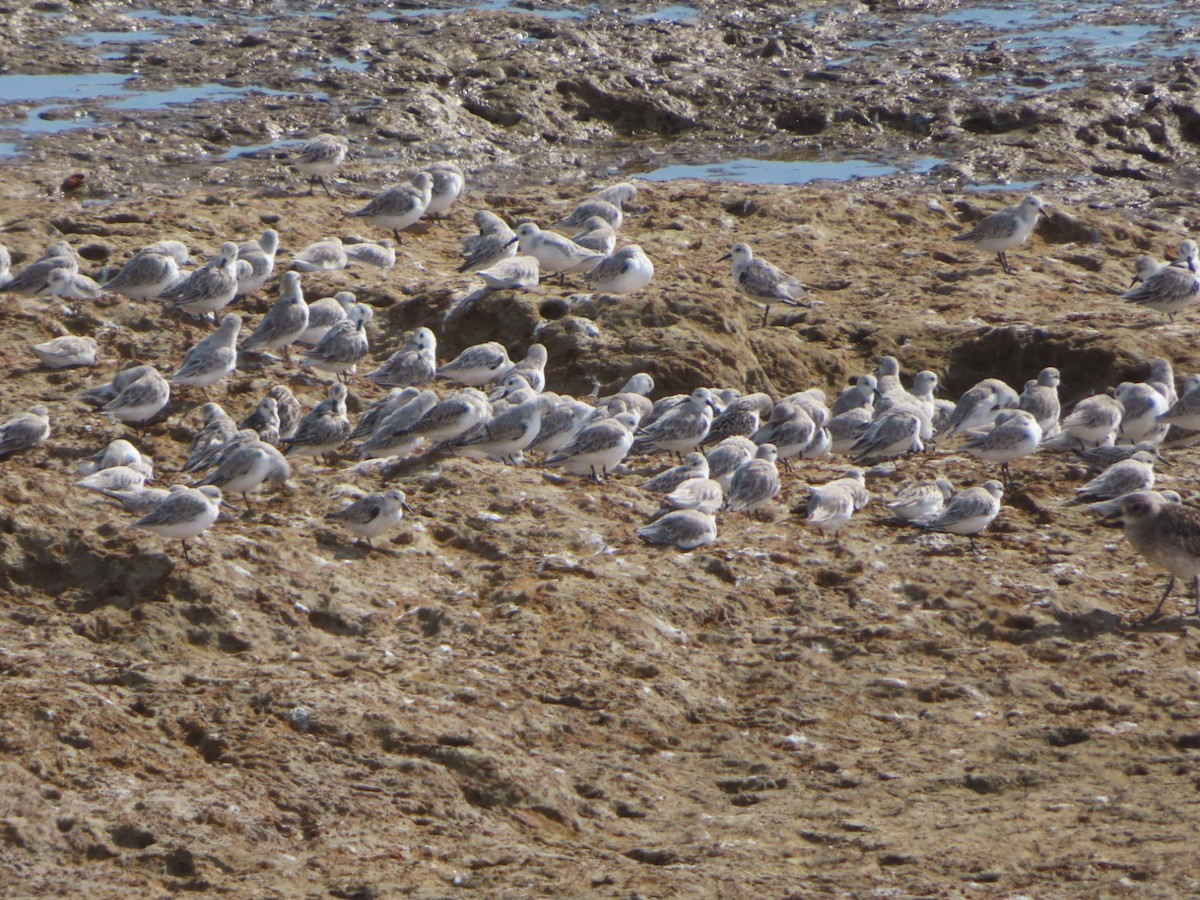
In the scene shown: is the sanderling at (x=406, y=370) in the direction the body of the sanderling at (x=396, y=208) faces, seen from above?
no

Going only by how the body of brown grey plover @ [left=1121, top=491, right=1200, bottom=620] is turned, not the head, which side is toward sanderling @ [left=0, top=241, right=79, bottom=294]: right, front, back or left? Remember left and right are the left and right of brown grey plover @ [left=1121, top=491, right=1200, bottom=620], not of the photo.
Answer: front

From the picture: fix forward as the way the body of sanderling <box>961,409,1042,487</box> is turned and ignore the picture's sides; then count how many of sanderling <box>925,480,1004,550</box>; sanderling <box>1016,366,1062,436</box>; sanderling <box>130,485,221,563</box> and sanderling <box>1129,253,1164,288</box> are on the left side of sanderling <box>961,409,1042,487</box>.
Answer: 2

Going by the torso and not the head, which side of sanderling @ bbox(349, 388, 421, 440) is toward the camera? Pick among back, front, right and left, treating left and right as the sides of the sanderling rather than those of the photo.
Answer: right

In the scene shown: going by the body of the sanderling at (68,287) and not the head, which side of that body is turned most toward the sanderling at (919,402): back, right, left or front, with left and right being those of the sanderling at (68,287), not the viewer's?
back

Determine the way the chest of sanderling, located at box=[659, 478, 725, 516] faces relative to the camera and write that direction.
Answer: to the viewer's right

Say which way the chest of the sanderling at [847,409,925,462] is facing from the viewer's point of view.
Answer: to the viewer's right

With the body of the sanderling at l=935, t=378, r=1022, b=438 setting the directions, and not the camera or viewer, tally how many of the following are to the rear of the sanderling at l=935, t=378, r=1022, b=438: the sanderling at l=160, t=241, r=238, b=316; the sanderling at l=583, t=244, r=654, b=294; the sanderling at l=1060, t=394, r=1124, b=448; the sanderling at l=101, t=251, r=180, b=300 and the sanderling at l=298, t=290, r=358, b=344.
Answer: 4

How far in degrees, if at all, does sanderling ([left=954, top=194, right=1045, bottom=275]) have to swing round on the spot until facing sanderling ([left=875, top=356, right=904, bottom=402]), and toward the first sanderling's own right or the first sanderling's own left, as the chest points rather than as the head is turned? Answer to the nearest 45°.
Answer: approximately 90° to the first sanderling's own right

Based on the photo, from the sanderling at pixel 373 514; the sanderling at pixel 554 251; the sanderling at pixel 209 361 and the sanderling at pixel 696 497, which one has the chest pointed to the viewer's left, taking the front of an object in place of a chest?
the sanderling at pixel 554 251

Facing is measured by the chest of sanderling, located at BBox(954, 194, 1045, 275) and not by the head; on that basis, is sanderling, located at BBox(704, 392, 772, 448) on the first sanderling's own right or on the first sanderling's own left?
on the first sanderling's own right

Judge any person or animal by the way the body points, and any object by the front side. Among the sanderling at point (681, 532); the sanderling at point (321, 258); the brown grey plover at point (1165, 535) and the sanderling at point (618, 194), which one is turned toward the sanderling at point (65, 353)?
the brown grey plover at point (1165, 535)

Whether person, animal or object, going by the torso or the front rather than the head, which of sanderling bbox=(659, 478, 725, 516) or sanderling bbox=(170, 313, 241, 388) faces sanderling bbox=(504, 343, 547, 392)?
sanderling bbox=(170, 313, 241, 388)

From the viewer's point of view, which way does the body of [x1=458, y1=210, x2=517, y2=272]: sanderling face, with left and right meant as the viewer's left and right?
facing to the right of the viewer

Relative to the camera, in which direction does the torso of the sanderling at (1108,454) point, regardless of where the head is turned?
to the viewer's right

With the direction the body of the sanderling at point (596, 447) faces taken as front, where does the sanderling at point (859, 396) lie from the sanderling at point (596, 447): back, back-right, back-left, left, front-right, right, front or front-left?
front-left

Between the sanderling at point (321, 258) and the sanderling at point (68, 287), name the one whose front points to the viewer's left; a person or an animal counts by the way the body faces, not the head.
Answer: the sanderling at point (68, 287)

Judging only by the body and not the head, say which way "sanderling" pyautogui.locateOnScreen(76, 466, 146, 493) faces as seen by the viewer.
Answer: to the viewer's right

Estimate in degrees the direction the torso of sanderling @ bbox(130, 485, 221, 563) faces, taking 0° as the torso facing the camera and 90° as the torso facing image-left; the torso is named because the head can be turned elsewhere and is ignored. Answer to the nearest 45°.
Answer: approximately 270°
